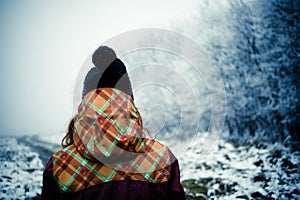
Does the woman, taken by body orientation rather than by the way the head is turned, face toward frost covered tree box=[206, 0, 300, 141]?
no
